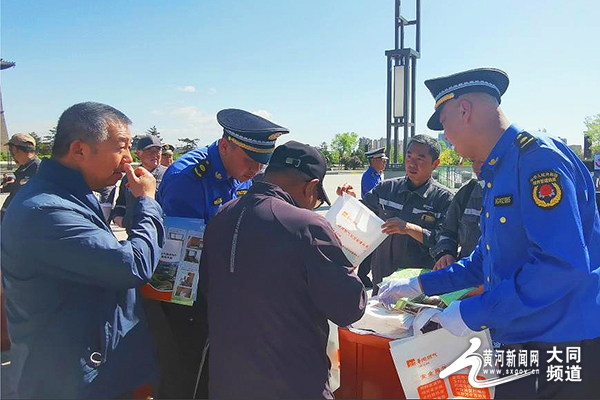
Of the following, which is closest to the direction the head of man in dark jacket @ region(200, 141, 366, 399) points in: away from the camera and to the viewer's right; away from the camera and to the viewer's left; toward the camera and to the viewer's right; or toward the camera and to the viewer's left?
away from the camera and to the viewer's right

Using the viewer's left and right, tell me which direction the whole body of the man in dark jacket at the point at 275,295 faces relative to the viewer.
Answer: facing away from the viewer and to the right of the viewer

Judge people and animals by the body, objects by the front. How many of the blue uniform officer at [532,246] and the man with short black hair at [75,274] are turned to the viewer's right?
1

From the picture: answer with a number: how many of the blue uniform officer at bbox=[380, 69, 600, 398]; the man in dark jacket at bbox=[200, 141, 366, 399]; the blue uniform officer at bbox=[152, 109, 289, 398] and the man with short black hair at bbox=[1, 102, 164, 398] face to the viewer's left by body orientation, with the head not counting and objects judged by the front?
1

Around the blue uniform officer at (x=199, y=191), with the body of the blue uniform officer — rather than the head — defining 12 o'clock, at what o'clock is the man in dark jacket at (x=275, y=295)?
The man in dark jacket is roughly at 1 o'clock from the blue uniform officer.

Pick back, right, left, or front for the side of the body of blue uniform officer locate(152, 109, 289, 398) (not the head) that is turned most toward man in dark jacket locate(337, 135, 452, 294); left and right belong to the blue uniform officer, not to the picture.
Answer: left

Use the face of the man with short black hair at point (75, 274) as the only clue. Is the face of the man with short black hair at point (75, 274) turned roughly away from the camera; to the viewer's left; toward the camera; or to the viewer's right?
to the viewer's right

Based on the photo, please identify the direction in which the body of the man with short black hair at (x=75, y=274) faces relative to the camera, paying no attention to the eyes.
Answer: to the viewer's right

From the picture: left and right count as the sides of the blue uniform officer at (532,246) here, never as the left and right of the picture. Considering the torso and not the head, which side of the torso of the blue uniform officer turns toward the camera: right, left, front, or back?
left

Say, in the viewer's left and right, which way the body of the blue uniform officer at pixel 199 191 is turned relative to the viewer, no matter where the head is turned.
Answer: facing the viewer and to the right of the viewer
